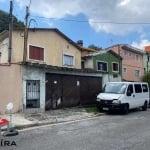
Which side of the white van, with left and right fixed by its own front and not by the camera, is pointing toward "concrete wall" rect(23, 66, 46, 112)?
front

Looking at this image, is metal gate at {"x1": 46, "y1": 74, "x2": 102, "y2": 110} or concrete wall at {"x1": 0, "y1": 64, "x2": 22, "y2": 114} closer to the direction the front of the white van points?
the concrete wall

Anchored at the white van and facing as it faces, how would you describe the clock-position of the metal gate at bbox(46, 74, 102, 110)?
The metal gate is roughly at 2 o'clock from the white van.

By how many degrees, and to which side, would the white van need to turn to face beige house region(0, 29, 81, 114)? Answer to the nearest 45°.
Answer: approximately 90° to its right

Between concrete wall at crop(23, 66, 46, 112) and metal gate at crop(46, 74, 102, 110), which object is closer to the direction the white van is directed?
the concrete wall

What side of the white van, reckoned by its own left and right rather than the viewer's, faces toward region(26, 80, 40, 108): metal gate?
front

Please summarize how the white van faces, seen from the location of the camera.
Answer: facing the viewer and to the left of the viewer

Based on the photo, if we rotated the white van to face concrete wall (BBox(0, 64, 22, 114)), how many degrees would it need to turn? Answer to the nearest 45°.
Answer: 0° — it already faces it
